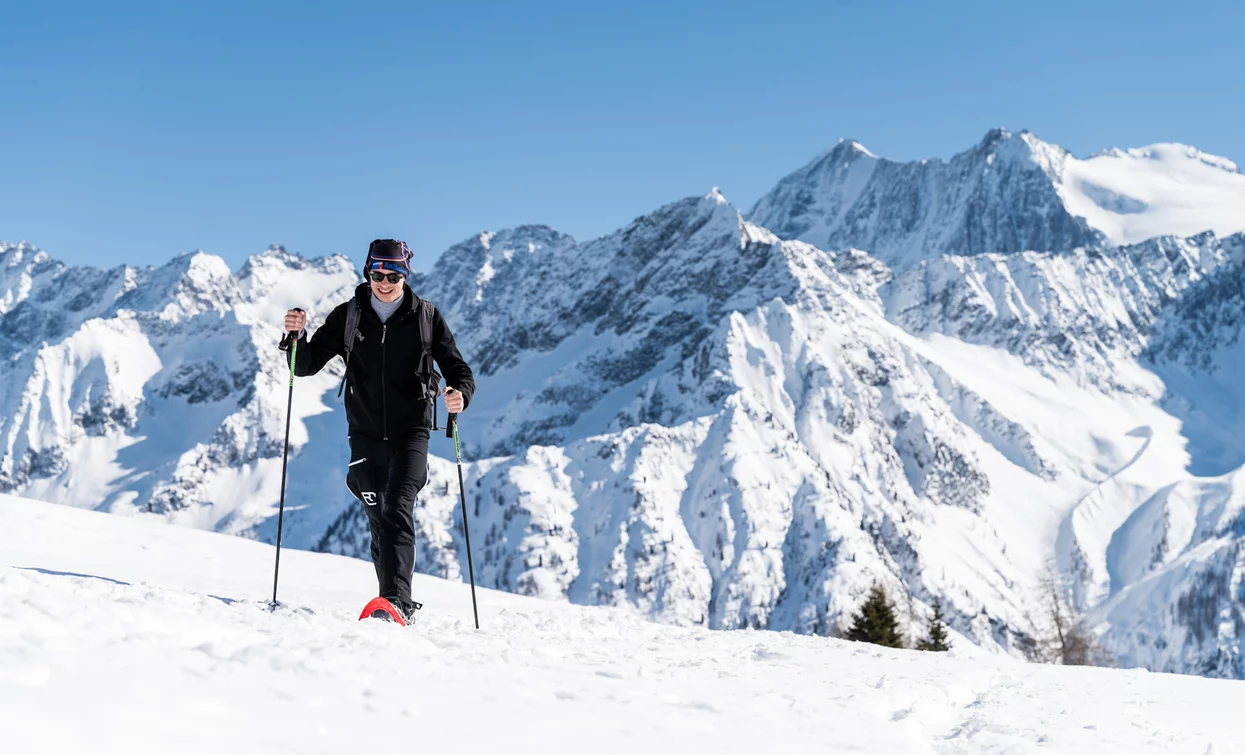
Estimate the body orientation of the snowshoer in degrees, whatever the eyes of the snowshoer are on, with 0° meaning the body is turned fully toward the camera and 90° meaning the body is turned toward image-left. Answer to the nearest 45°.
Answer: approximately 0°

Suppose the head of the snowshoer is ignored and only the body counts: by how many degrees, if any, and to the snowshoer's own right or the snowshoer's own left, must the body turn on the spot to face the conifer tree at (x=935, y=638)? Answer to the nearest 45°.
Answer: approximately 135° to the snowshoer's own left

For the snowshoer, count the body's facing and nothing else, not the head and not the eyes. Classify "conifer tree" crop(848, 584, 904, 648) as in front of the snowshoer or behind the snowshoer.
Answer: behind
